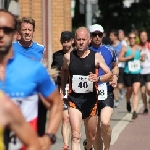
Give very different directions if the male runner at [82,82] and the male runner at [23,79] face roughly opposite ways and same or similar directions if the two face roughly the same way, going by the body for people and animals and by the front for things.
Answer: same or similar directions

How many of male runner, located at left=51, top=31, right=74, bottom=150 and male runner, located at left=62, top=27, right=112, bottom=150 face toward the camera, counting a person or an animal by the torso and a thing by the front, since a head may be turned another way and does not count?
2

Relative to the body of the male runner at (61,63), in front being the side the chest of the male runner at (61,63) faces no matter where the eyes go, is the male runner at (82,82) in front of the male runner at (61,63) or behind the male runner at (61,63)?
in front

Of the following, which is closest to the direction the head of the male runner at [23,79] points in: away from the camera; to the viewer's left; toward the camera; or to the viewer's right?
toward the camera

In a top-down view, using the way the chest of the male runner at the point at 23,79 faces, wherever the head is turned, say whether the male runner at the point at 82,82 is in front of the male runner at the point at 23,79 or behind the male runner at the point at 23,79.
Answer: behind

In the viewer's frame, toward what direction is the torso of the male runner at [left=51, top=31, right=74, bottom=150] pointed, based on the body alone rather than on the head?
toward the camera

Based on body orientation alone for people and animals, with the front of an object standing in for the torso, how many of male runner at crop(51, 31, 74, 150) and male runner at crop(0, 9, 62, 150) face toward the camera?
2

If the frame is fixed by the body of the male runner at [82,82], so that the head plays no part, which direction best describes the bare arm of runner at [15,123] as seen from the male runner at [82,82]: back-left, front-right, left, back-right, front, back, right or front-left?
front

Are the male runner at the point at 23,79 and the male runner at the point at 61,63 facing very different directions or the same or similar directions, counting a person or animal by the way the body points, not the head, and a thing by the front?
same or similar directions

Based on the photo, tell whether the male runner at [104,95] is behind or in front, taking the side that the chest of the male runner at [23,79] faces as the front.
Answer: behind

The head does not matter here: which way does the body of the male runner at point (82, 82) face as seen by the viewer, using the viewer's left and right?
facing the viewer

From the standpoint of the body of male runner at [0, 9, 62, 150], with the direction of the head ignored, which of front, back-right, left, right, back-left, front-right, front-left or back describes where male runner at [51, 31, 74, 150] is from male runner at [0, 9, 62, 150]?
back

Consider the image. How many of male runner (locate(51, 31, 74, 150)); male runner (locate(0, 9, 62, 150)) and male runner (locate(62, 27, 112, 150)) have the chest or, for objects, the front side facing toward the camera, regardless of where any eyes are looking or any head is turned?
3

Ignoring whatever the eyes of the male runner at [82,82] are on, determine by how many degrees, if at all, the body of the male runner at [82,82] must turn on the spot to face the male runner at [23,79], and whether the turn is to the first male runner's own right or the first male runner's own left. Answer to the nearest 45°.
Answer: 0° — they already face them

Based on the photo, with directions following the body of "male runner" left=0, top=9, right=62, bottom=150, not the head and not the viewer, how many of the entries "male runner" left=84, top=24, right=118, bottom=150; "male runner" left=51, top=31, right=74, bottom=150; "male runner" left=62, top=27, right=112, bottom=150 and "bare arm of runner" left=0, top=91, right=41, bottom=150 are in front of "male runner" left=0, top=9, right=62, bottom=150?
1

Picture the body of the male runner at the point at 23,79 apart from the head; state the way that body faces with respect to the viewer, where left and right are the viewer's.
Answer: facing the viewer
